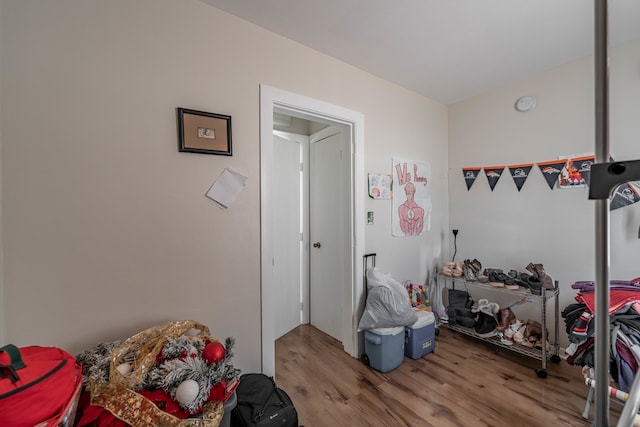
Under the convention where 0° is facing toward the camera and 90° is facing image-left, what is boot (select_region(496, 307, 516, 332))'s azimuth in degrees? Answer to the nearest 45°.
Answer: approximately 45°

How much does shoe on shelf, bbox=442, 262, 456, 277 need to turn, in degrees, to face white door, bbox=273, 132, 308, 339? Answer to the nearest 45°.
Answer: approximately 45° to its right

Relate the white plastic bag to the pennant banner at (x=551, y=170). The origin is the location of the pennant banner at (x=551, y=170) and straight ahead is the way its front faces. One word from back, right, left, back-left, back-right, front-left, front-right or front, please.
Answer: front-right

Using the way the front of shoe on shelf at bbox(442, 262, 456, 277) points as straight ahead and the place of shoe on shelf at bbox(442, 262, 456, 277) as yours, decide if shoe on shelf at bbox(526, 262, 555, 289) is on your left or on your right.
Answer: on your left

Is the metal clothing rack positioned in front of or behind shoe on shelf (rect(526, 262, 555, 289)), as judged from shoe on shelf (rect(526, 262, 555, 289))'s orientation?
in front
